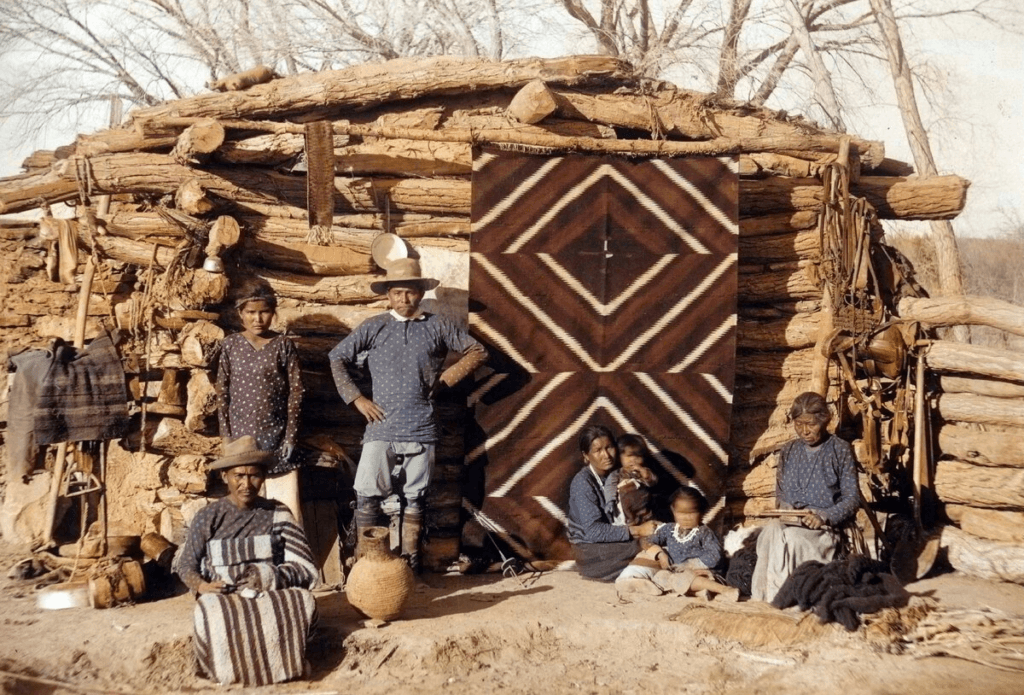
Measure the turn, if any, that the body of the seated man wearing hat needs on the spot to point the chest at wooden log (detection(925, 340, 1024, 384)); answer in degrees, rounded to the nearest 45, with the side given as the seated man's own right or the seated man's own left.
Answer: approximately 90° to the seated man's own left

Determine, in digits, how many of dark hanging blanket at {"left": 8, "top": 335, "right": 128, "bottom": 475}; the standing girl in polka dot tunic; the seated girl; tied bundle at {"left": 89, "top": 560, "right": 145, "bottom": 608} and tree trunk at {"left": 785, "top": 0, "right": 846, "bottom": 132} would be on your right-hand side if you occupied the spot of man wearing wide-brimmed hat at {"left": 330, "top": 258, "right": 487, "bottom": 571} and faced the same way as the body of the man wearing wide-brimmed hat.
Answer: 3

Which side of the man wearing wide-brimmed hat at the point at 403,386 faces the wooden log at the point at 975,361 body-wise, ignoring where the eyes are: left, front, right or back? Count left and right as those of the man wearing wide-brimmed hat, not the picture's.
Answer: left

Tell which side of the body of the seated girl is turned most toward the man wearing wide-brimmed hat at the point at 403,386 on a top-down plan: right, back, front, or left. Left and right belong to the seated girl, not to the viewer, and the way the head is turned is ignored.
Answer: right

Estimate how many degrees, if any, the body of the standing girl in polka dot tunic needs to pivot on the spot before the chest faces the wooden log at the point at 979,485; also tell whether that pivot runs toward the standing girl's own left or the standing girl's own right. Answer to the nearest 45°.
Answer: approximately 90° to the standing girl's own left
